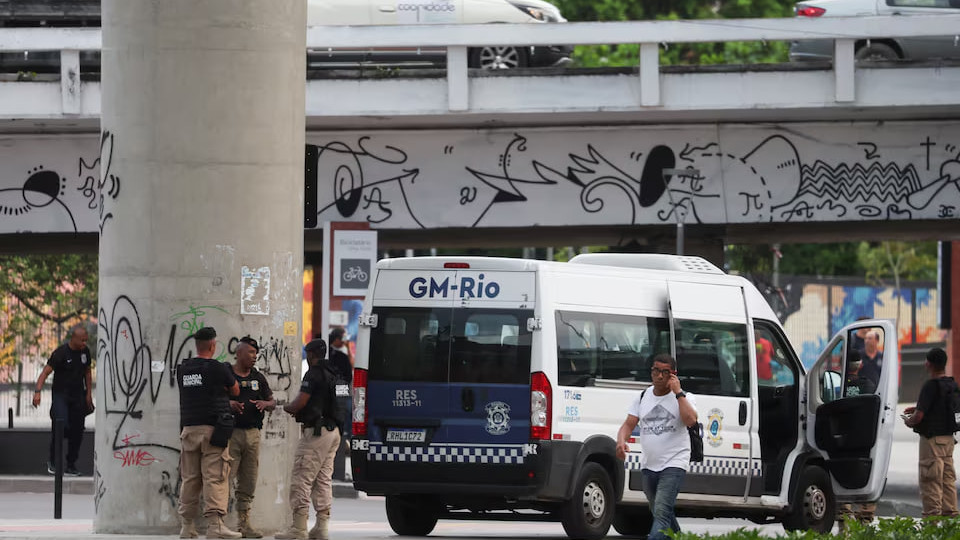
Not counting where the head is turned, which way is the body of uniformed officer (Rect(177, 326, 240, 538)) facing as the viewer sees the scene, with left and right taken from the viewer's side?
facing away from the viewer and to the right of the viewer

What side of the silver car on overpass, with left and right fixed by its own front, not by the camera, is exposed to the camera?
right

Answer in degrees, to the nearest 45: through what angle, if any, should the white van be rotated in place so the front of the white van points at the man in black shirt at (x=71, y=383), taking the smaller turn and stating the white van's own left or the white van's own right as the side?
approximately 90° to the white van's own left

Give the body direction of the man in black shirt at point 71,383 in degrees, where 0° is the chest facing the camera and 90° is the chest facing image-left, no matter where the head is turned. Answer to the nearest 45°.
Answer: approximately 315°

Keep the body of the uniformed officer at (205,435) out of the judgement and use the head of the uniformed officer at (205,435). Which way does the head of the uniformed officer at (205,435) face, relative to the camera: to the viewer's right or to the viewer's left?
to the viewer's right

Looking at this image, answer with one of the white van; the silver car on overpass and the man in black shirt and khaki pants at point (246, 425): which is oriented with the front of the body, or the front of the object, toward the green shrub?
the man in black shirt and khaki pants
